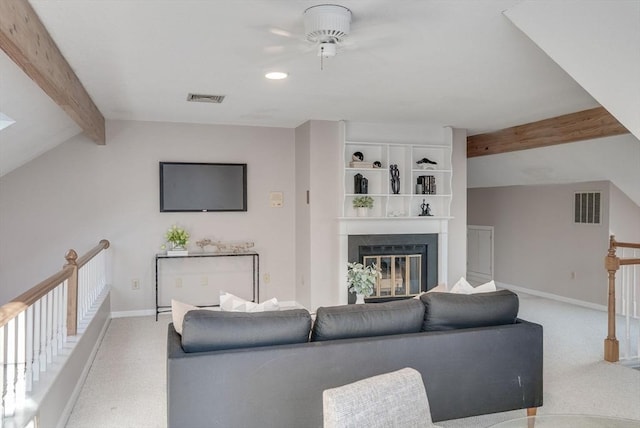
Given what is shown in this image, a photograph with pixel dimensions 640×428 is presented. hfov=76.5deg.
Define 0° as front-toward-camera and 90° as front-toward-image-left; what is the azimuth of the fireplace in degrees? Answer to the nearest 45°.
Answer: approximately 0°

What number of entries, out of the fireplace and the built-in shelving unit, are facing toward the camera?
2

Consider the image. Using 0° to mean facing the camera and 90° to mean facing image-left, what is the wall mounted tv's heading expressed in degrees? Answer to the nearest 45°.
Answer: approximately 0°

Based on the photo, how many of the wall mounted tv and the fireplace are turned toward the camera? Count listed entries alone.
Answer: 2

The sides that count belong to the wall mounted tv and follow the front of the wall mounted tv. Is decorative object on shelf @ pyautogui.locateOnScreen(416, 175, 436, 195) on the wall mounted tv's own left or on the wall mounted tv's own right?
on the wall mounted tv's own left

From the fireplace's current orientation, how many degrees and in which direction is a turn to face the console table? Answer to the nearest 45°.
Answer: approximately 90° to its right

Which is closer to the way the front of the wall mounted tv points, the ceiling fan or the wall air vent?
the ceiling fan
